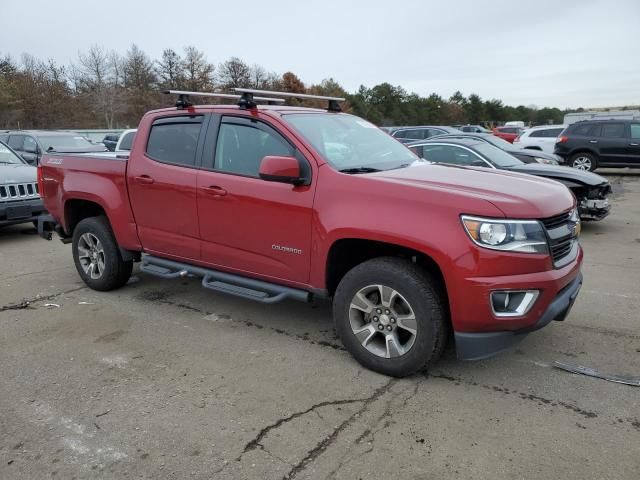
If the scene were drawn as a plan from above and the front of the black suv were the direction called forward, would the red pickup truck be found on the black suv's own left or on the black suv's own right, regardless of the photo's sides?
on the black suv's own right

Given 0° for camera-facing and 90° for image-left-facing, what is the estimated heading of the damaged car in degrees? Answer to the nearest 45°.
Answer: approximately 315°

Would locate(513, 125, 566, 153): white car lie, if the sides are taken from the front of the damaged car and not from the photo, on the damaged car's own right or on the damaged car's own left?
on the damaged car's own left

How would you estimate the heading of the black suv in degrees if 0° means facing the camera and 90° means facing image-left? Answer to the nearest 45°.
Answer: approximately 270°

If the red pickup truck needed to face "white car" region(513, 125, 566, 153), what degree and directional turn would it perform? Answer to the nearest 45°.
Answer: approximately 90° to its left

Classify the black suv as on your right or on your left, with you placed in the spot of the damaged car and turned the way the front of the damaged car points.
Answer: on your left

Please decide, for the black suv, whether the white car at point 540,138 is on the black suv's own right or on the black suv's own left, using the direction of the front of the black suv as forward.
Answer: on the black suv's own left
